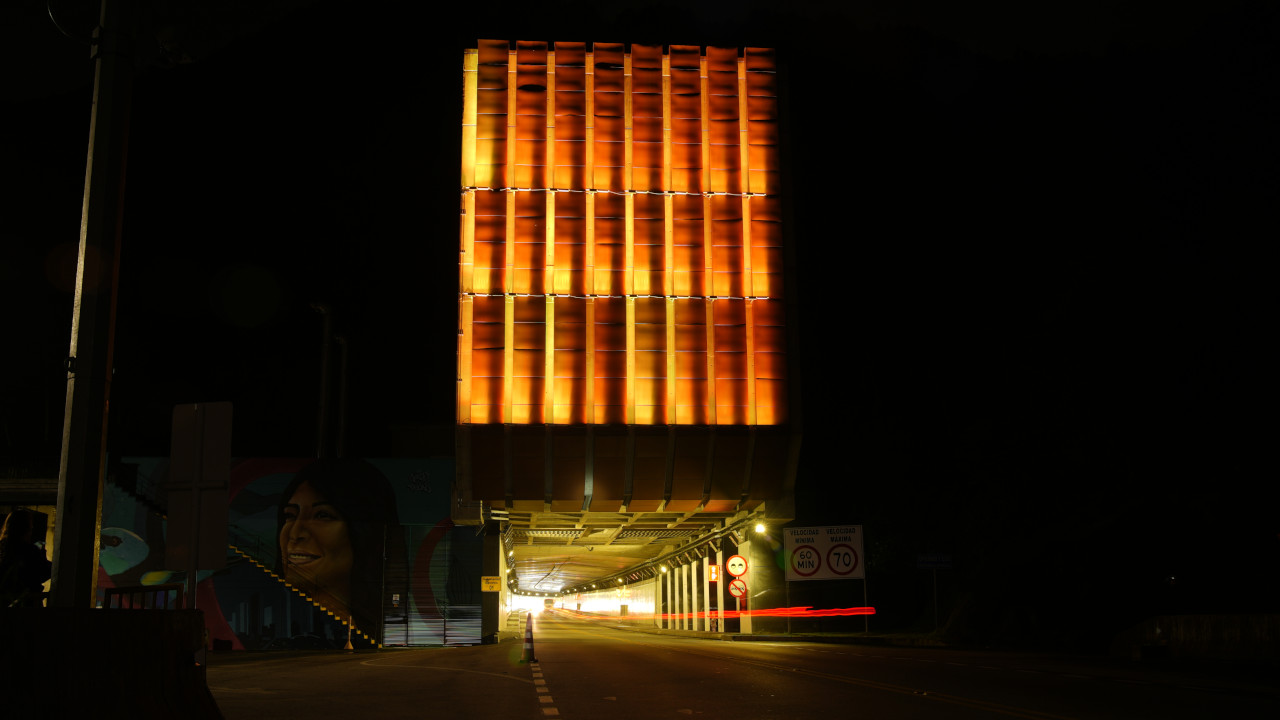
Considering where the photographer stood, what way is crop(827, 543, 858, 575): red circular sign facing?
facing the viewer

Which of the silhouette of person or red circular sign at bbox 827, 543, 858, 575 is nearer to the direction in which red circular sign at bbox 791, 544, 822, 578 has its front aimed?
the silhouette of person

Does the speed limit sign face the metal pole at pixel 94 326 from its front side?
yes

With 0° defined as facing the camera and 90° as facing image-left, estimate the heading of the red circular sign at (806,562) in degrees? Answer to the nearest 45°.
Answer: approximately 0°

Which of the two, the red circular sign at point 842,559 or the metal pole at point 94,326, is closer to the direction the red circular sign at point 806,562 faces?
the metal pole

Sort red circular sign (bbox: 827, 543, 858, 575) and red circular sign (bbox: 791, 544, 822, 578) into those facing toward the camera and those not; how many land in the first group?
2

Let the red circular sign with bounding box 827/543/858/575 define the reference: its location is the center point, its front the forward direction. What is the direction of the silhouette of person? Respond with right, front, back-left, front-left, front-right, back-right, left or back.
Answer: front

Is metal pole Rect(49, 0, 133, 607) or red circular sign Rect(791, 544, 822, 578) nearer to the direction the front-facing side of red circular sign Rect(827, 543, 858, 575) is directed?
the metal pole

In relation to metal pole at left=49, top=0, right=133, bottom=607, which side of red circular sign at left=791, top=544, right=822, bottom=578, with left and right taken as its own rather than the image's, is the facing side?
front

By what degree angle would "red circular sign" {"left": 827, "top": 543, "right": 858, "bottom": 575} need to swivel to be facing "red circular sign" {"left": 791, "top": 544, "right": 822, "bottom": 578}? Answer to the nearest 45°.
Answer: approximately 90° to its right
